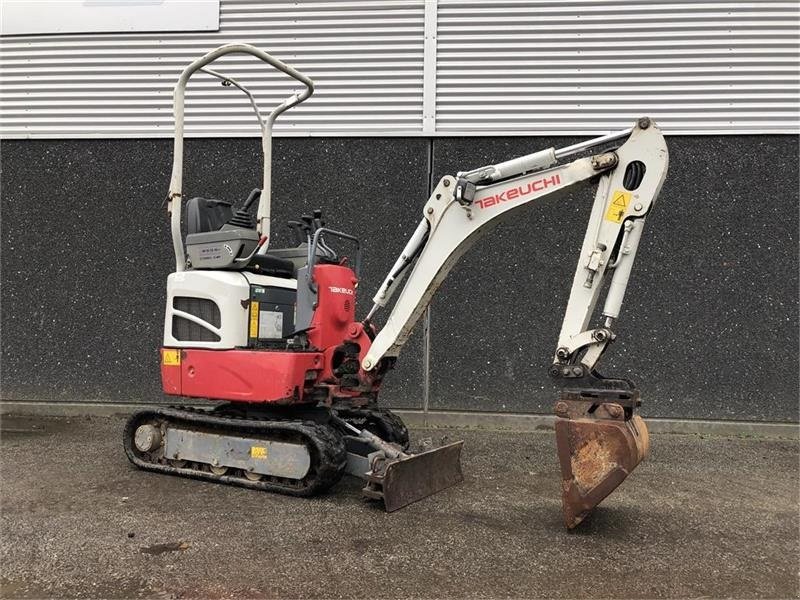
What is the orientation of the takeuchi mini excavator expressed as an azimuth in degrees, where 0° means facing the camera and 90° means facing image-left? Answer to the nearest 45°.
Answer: approximately 315°
